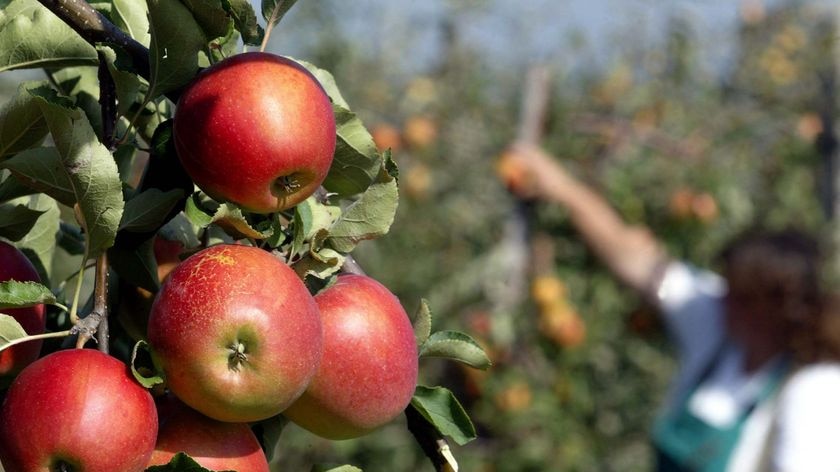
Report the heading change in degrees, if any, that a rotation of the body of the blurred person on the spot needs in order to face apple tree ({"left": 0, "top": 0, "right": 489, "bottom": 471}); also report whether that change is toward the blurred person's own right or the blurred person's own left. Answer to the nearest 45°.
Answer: approximately 45° to the blurred person's own left

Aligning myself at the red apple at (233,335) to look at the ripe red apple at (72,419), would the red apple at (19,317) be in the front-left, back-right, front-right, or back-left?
front-right

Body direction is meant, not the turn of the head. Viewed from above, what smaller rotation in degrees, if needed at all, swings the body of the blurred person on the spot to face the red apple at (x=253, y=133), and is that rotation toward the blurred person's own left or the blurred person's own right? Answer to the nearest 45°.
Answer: approximately 45° to the blurred person's own left

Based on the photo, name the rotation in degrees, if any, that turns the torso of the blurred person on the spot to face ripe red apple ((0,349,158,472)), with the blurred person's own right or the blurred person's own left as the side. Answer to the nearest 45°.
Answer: approximately 45° to the blurred person's own left
